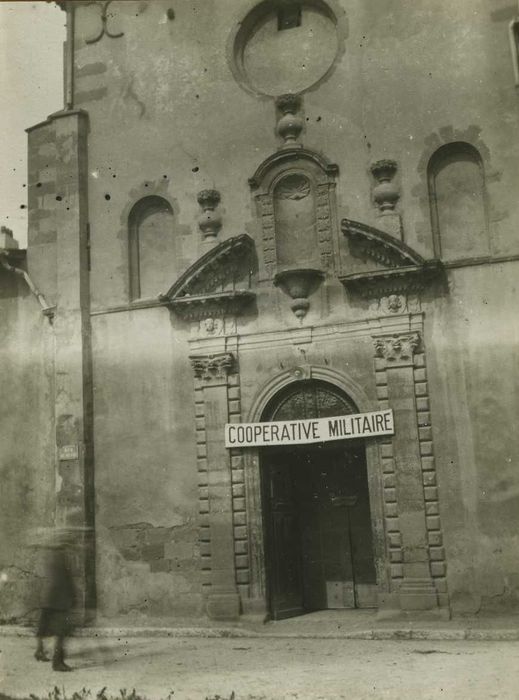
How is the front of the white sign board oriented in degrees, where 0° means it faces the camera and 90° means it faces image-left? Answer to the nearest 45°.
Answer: approximately 0°

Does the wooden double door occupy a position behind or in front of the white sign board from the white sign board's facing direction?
behind

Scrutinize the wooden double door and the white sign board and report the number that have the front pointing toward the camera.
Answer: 2

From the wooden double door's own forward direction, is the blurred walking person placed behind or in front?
in front

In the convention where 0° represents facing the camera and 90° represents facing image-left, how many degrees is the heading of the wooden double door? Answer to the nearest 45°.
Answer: approximately 0°
